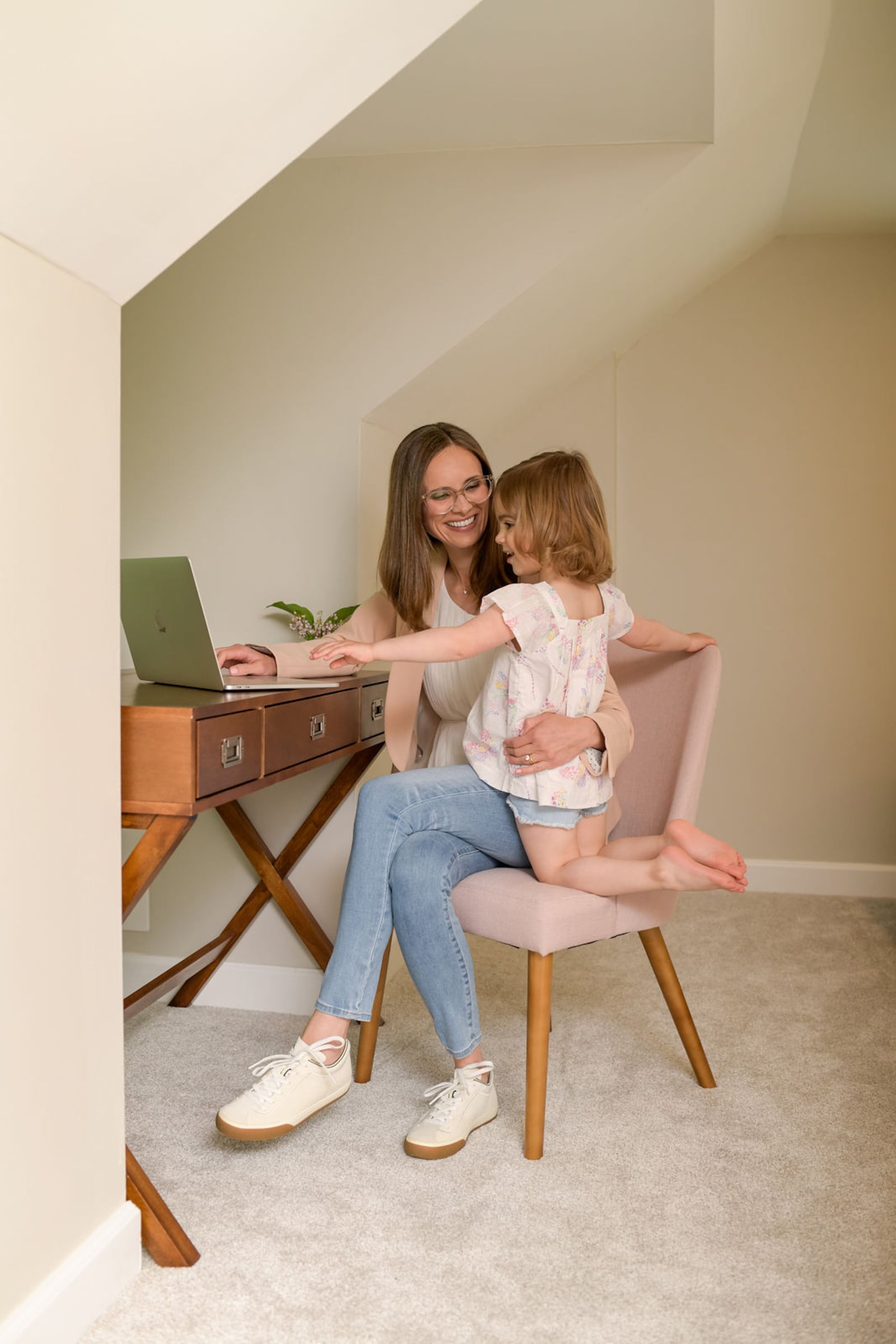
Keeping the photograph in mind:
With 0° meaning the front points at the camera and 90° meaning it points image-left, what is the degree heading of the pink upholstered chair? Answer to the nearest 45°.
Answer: approximately 45°

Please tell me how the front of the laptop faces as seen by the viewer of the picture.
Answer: facing away from the viewer and to the right of the viewer

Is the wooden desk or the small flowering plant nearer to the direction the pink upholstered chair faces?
the wooden desk

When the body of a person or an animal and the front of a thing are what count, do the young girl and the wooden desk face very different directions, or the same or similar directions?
very different directions

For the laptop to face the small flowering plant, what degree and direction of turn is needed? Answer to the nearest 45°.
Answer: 0° — it already faces it

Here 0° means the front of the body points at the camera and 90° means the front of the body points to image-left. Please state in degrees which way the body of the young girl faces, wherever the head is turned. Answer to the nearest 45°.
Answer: approximately 135°
